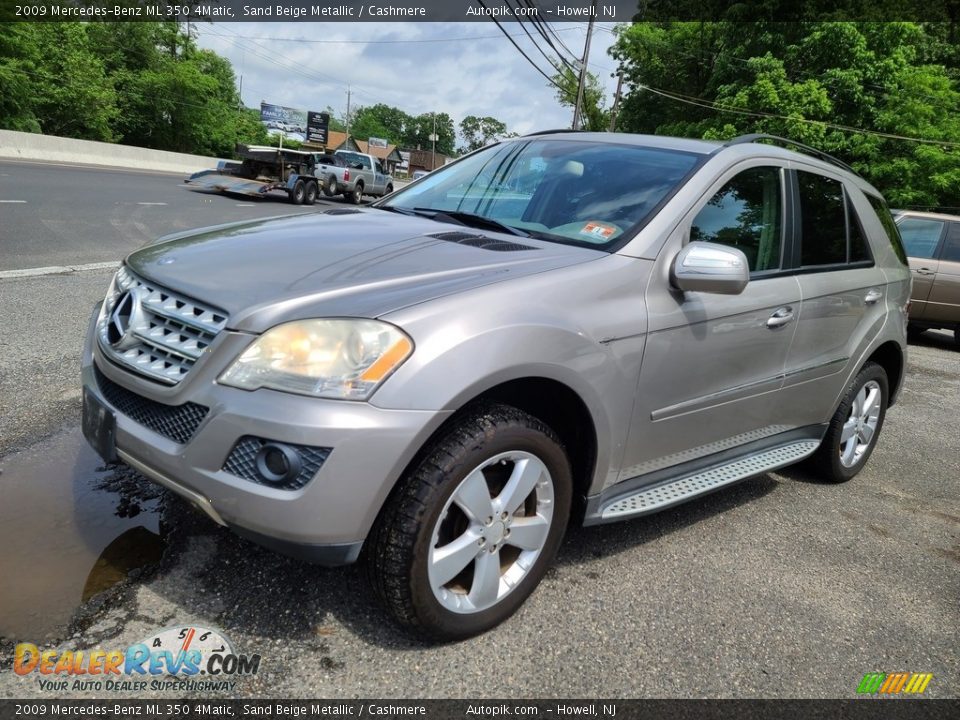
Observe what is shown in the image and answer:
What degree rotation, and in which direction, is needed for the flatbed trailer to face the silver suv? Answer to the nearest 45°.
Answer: approximately 135° to its right

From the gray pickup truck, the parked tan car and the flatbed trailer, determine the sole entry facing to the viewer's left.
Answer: the parked tan car

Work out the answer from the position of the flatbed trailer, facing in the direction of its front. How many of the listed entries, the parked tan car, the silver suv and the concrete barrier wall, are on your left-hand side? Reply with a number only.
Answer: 1

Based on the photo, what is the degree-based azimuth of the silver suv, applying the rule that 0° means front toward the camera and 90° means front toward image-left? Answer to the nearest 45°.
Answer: approximately 45°

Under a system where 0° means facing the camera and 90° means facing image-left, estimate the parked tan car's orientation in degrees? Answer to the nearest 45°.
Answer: approximately 90°

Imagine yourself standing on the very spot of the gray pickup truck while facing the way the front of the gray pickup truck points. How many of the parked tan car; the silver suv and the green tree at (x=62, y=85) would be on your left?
1

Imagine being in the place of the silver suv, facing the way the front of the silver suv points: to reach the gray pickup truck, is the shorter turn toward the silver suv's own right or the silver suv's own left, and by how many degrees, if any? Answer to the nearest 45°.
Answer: approximately 135° to the silver suv's own right

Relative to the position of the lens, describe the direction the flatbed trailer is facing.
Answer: facing away from the viewer and to the right of the viewer

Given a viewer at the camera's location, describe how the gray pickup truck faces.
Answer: facing away from the viewer and to the right of the viewer

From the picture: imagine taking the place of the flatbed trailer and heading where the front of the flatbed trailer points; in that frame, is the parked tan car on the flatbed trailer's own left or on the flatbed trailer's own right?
on the flatbed trailer's own right
